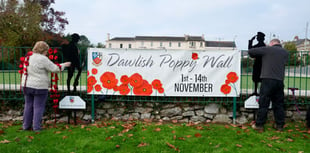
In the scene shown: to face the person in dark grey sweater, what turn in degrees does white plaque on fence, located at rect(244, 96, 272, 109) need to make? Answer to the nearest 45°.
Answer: approximately 45° to its left

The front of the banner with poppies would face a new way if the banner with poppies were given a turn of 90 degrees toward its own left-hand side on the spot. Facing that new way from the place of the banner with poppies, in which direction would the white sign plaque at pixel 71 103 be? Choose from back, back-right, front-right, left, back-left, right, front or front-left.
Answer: back

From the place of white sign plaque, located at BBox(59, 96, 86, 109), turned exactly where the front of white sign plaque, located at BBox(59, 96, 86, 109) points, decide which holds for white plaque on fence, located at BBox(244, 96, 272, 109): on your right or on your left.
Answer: on your left

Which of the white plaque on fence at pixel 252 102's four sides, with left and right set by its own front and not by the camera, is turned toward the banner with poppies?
right

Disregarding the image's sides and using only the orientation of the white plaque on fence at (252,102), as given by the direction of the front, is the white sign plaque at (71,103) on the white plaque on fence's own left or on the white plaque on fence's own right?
on the white plaque on fence's own right

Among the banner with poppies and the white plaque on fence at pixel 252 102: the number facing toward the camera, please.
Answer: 2

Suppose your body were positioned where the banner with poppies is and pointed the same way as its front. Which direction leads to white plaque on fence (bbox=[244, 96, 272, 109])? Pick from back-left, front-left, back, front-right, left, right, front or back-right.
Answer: left

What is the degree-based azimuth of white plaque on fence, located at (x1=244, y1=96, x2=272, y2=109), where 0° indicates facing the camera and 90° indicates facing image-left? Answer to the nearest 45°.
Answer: approximately 0°

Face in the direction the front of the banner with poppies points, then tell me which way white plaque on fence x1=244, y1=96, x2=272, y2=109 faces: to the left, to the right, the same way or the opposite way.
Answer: the same way

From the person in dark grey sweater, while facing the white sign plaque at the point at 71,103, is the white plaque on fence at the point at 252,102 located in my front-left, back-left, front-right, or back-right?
front-right

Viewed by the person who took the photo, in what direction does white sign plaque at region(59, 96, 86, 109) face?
facing the viewer

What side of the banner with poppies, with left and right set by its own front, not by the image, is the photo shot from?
front
